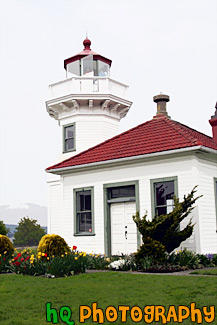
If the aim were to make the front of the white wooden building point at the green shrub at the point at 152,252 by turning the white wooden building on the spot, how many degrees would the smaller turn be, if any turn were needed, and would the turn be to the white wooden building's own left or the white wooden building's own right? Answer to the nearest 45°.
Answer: approximately 45° to the white wooden building's own left

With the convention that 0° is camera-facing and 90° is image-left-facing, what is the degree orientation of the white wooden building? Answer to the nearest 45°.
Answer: approximately 45°

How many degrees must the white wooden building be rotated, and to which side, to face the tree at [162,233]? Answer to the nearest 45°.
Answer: approximately 45° to its left

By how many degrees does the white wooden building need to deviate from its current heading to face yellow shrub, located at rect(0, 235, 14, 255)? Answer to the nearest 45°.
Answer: approximately 45° to its right

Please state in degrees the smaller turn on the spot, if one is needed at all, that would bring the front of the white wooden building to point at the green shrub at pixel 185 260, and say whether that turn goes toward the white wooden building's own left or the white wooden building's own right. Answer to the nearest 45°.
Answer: approximately 90° to the white wooden building's own left
